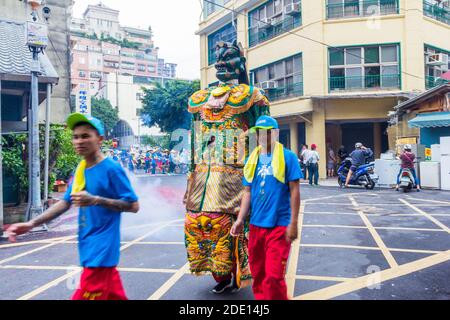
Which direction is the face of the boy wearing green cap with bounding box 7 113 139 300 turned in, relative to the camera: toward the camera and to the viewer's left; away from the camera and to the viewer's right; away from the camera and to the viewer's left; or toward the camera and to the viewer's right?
toward the camera and to the viewer's left

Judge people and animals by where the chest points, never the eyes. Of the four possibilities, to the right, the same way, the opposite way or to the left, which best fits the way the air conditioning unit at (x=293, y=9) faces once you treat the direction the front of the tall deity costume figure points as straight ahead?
the same way

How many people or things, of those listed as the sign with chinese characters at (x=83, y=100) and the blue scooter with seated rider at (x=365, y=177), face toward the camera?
1

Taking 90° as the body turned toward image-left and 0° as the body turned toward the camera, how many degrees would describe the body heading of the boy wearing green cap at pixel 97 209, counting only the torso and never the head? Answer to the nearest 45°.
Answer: approximately 45°

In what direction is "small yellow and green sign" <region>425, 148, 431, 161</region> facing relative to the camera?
toward the camera

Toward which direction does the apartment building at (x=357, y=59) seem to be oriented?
toward the camera

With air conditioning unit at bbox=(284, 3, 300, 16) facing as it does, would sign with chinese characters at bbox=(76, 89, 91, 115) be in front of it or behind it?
in front

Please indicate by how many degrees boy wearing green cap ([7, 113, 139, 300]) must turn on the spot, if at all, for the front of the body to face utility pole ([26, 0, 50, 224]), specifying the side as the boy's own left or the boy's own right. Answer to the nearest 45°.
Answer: approximately 135° to the boy's own right

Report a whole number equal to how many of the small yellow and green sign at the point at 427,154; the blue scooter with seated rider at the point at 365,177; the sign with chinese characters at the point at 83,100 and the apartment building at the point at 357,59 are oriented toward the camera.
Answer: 3

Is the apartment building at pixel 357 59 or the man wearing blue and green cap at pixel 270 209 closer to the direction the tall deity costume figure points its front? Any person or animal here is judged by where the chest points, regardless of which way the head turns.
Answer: the man wearing blue and green cap

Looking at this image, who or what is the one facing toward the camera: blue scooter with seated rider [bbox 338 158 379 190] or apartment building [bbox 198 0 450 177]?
the apartment building

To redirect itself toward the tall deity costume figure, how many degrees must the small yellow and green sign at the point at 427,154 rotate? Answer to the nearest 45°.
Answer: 0° — it already faces it

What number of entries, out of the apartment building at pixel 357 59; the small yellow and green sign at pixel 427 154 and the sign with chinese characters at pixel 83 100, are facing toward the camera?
3

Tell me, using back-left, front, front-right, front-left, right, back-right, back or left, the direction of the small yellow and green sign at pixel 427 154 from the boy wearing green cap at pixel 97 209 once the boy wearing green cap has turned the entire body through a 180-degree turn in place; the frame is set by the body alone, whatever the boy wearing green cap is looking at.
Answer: front

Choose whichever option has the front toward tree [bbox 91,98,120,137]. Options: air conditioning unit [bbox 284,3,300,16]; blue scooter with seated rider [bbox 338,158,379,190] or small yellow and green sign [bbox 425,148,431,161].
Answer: the blue scooter with seated rider

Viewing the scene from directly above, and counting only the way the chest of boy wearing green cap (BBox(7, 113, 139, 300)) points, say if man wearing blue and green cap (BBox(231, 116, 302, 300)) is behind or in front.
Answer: behind

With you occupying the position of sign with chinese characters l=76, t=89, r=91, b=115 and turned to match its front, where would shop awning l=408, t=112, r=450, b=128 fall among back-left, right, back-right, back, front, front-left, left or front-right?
front-left
